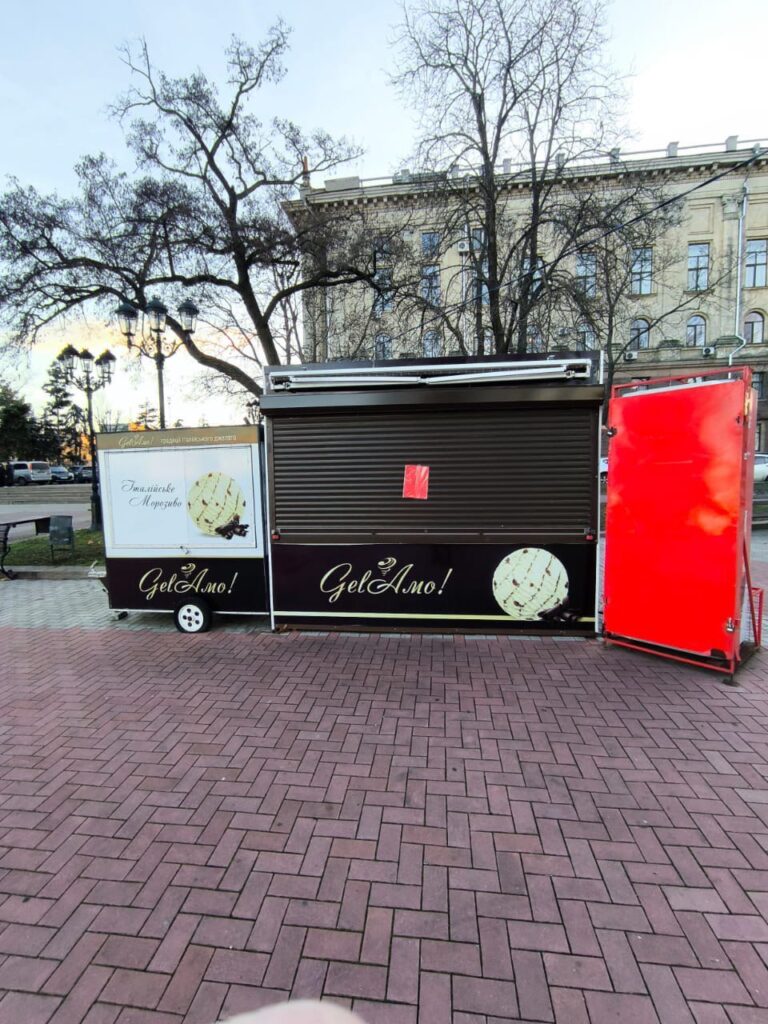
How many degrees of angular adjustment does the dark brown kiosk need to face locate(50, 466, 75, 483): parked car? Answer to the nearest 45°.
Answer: approximately 135° to its right

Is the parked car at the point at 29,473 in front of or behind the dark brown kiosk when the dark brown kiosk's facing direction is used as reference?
behind

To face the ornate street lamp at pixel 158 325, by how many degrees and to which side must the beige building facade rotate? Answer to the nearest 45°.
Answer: approximately 45° to its right

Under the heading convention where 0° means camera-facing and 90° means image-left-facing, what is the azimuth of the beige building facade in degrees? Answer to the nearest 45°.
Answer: approximately 0°

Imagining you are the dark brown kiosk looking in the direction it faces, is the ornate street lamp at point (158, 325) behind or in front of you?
behind

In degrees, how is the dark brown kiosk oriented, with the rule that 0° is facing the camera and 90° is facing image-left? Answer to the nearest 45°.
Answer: approximately 0°

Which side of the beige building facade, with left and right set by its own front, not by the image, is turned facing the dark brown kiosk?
front

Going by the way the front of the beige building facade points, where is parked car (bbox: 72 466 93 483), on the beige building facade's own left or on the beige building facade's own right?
on the beige building facade's own right

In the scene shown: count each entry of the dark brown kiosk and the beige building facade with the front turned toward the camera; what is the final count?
2
